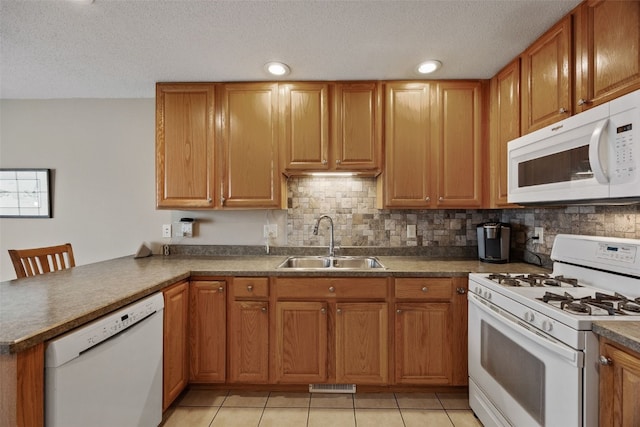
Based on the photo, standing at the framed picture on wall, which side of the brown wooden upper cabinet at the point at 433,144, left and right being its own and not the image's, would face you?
right

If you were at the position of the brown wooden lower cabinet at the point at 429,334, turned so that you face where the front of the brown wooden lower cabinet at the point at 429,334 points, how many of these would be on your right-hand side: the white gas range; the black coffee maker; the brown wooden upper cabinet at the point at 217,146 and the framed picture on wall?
2

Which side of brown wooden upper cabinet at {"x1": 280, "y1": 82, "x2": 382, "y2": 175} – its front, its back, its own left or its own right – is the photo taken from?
front

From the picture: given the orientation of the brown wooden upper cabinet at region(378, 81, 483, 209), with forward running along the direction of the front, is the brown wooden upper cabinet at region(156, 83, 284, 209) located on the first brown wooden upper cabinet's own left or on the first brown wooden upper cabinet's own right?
on the first brown wooden upper cabinet's own right

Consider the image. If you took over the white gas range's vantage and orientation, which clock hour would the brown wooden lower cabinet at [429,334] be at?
The brown wooden lower cabinet is roughly at 2 o'clock from the white gas range.

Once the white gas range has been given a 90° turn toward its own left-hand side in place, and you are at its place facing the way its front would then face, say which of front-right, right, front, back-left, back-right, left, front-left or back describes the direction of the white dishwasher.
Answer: right

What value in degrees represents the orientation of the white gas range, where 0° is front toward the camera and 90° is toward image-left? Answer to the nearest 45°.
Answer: approximately 45°

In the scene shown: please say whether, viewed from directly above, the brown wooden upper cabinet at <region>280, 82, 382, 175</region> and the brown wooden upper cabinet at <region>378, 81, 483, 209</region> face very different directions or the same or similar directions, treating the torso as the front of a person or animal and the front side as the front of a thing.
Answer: same or similar directions

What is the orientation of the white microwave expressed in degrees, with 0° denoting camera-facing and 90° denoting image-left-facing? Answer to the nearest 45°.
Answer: approximately 45°

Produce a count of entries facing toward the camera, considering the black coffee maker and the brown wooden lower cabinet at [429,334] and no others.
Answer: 2

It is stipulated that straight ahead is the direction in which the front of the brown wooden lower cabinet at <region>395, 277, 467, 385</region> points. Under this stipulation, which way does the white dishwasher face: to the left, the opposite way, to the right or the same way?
to the left

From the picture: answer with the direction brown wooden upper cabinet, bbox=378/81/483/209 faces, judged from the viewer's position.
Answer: facing the viewer

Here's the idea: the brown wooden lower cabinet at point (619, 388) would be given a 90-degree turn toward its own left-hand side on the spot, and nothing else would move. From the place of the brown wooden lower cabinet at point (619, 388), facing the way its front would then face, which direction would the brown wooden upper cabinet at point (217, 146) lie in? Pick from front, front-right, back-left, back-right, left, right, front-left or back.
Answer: back-right

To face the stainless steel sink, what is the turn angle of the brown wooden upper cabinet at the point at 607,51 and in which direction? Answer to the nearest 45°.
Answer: approximately 45° to its right

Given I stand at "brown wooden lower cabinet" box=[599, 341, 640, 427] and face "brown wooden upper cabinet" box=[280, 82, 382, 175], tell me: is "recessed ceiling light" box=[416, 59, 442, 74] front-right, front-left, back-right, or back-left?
front-right

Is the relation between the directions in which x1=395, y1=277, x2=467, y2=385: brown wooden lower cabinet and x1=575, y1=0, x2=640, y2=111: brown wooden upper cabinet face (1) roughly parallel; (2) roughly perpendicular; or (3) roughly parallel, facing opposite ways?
roughly perpendicular

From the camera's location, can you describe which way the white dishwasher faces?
facing the viewer and to the right of the viewer
